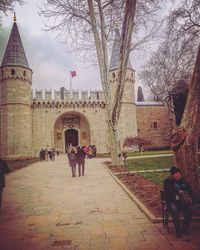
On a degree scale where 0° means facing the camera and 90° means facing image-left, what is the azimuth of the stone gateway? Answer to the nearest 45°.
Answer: approximately 0°

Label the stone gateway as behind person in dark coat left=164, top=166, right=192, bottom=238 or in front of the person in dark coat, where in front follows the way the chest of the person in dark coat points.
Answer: behind

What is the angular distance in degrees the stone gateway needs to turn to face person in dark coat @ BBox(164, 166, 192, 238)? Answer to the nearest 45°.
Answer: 0° — it already faces them

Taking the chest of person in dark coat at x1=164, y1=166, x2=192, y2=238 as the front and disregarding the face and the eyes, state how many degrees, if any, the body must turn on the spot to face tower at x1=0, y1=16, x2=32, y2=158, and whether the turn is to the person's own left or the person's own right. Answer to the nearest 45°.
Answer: approximately 180°
